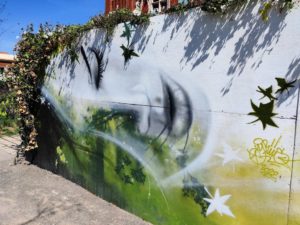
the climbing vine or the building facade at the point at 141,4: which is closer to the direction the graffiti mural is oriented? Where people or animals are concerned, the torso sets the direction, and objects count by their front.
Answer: the climbing vine

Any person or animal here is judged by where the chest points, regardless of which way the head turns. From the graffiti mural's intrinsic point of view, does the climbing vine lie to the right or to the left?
on its right

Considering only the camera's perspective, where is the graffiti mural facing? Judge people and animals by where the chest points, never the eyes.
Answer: facing the viewer and to the left of the viewer

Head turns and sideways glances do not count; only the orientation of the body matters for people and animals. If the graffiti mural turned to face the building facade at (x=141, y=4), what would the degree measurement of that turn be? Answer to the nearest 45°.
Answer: approximately 135° to its right
